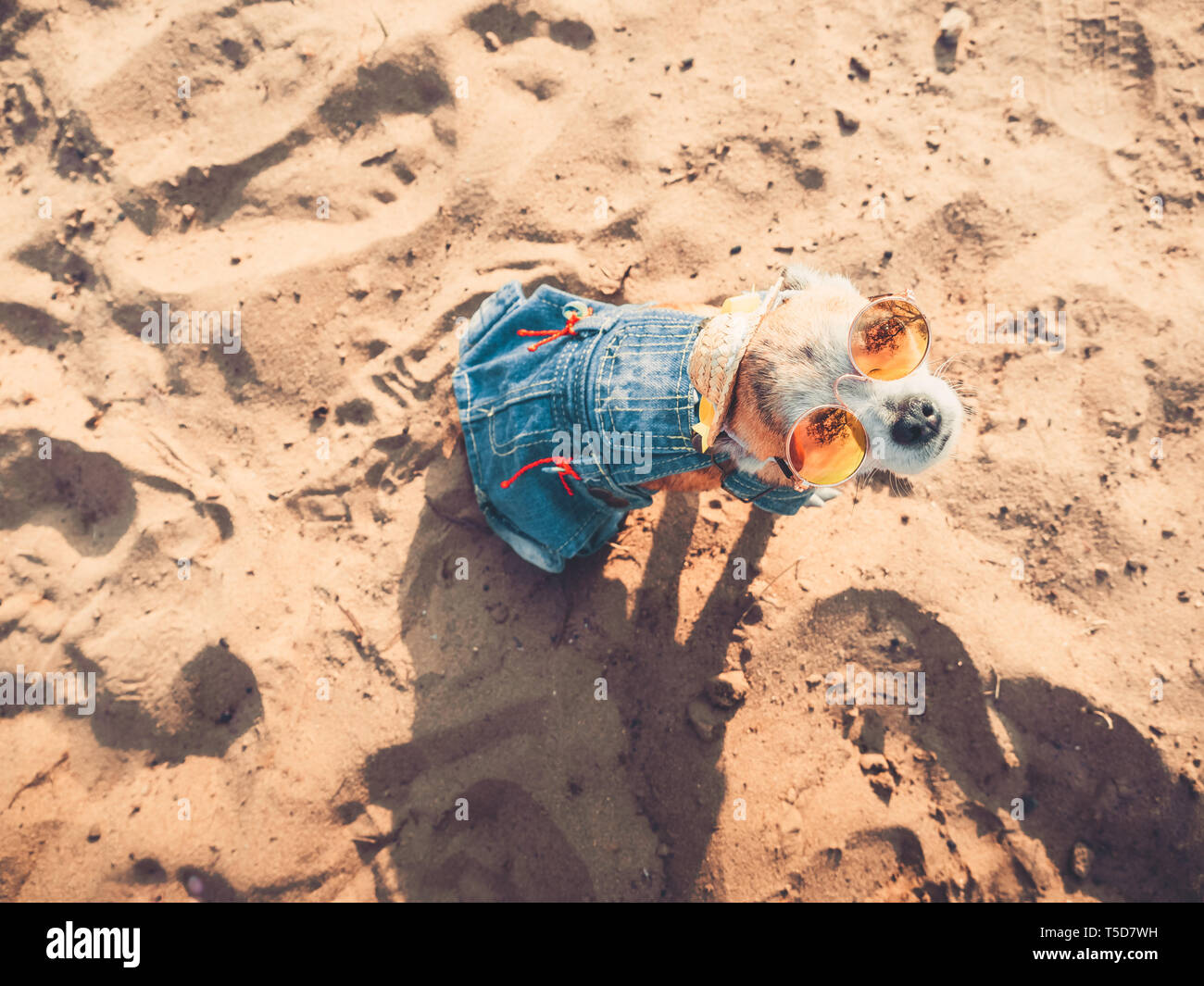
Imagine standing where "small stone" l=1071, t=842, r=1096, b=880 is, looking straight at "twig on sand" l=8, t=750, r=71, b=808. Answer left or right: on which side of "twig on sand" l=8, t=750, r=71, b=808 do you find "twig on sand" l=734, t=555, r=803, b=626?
right

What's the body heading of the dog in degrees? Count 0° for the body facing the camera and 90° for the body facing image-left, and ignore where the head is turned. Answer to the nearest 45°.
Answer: approximately 270°
